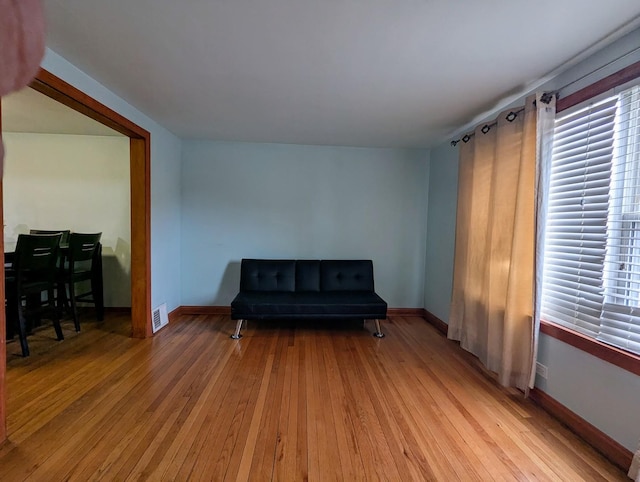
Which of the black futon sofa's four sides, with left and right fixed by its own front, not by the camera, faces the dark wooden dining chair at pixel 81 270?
right

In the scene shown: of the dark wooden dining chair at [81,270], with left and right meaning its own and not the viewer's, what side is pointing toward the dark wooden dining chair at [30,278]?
left

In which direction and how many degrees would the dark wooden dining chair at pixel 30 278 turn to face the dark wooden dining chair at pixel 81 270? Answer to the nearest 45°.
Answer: approximately 90° to its right

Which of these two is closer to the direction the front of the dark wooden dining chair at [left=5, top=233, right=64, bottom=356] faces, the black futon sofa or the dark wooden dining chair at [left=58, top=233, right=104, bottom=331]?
the dark wooden dining chair

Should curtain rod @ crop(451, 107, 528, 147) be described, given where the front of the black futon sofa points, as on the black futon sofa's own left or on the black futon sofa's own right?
on the black futon sofa's own left

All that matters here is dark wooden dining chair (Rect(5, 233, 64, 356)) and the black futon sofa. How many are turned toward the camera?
1

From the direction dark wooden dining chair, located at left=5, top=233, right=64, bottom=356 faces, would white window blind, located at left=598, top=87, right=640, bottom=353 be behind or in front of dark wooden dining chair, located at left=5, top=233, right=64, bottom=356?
behind

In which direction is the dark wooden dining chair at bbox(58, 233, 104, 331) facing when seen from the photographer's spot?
facing away from the viewer and to the left of the viewer

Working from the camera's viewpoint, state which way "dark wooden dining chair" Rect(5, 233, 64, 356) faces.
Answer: facing away from the viewer and to the left of the viewer
